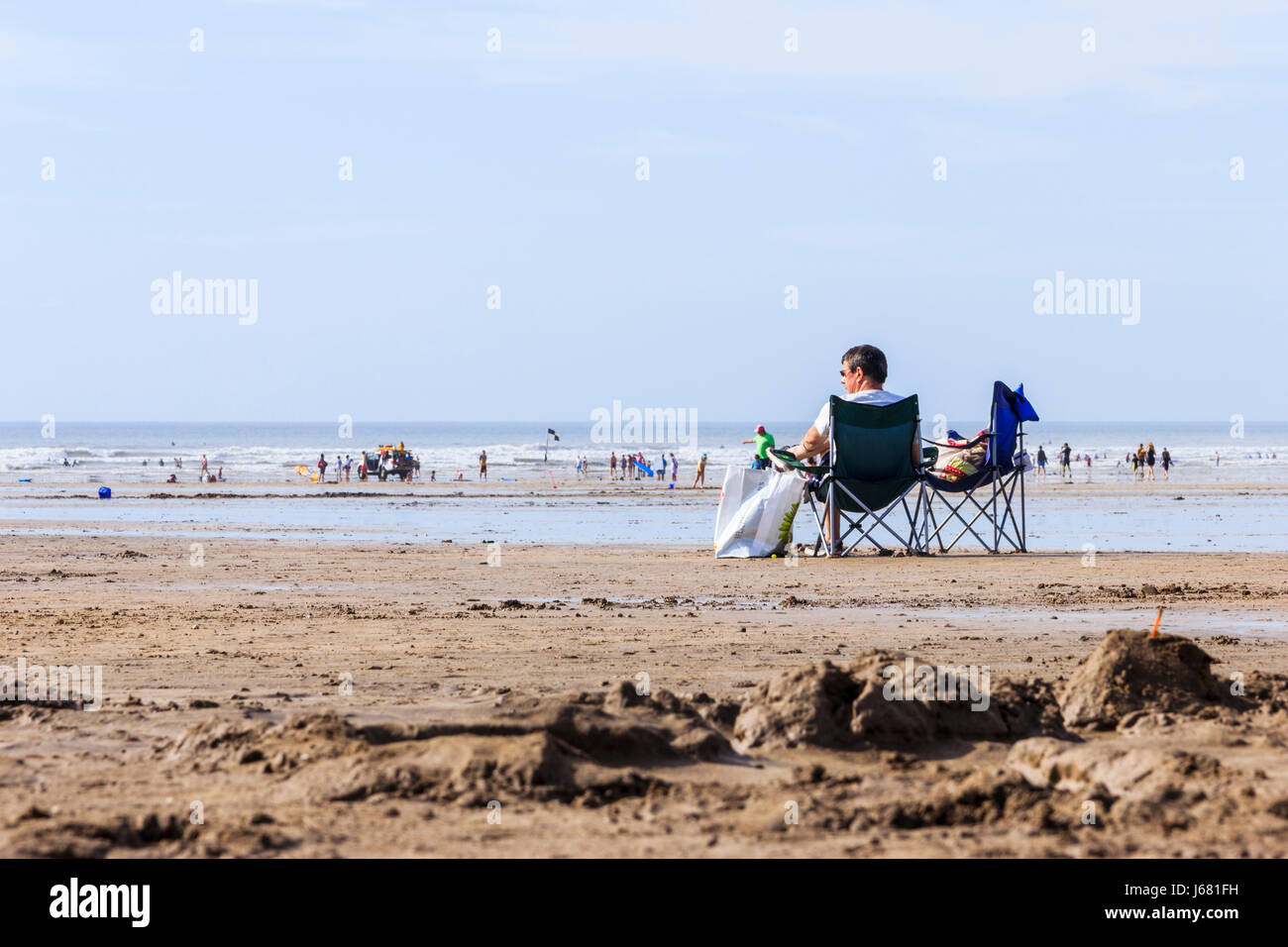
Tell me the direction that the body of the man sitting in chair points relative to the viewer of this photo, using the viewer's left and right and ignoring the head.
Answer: facing away from the viewer and to the left of the viewer

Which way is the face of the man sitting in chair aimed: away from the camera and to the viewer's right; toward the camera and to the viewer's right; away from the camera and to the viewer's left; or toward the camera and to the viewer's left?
away from the camera and to the viewer's left

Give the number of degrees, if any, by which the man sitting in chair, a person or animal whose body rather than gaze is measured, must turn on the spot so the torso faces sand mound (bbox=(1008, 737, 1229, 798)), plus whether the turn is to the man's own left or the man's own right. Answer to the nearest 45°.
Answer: approximately 135° to the man's own left

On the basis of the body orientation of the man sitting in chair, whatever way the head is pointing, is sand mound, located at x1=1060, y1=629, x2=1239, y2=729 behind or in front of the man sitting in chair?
behind

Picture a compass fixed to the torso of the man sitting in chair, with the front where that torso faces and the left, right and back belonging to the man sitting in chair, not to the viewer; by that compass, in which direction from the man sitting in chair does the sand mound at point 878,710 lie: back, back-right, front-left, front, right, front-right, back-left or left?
back-left

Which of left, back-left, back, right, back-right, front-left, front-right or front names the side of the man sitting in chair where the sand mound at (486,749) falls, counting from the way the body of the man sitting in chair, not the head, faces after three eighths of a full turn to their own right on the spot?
right

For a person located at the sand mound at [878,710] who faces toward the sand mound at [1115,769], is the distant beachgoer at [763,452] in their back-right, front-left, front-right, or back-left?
back-left

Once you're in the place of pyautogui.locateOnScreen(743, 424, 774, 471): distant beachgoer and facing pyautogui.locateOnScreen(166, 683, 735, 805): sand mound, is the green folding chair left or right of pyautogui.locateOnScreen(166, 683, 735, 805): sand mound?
left

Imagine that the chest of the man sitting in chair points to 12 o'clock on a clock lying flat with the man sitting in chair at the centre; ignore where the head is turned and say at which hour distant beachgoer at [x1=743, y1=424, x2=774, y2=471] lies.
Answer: The distant beachgoer is roughly at 11 o'clock from the man sitting in chair.
